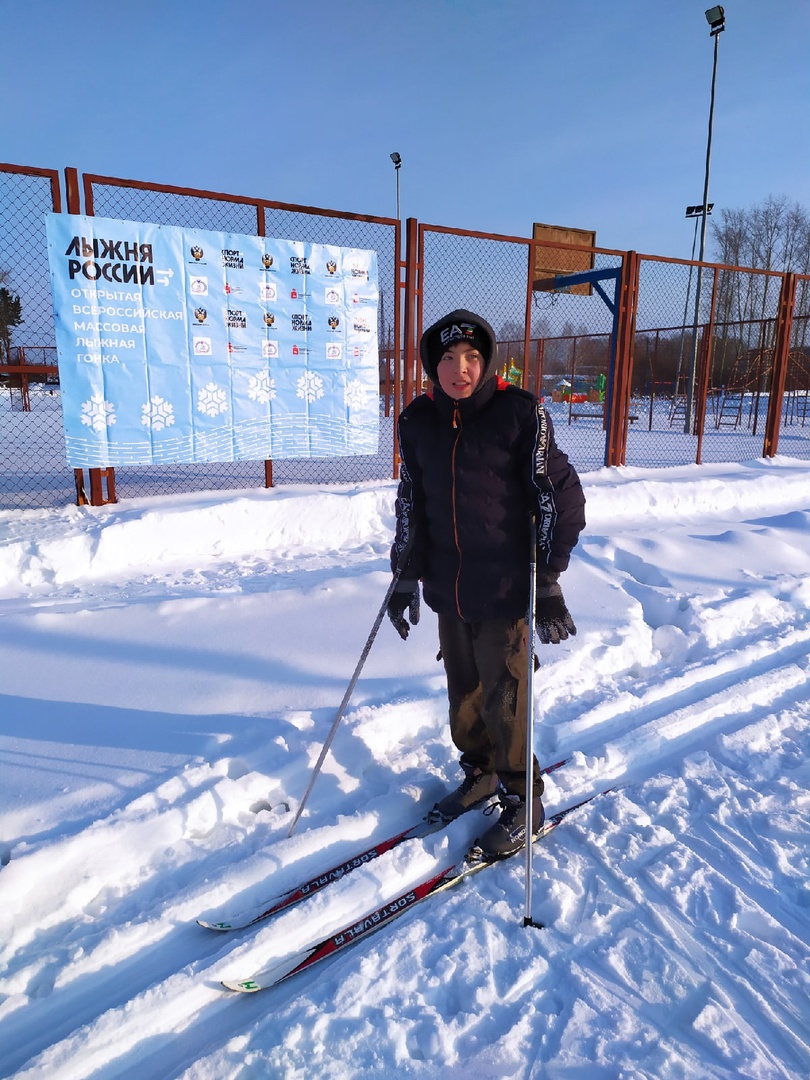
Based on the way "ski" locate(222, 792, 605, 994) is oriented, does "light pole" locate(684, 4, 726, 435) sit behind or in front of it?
behind

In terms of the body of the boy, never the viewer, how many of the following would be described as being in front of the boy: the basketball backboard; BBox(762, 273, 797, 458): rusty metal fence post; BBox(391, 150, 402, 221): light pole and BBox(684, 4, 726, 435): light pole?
0

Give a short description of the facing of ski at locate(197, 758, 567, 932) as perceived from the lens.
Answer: facing the viewer and to the left of the viewer

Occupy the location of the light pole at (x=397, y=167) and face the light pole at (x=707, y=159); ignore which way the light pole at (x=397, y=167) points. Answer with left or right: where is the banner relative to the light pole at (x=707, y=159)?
right

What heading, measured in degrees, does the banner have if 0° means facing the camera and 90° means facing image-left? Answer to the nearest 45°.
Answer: approximately 315°

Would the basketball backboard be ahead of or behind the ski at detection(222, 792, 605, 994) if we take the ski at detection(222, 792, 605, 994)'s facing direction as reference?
behind

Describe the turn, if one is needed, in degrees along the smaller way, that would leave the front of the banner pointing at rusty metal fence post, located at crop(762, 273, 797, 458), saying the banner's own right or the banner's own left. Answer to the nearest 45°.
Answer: approximately 45° to the banner's own left

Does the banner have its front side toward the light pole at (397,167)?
no

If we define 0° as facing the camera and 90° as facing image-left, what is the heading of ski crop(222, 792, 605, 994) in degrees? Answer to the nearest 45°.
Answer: approximately 45°

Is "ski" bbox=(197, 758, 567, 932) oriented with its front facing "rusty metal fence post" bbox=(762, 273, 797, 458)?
no

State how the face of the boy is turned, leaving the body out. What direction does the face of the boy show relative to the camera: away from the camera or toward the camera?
toward the camera

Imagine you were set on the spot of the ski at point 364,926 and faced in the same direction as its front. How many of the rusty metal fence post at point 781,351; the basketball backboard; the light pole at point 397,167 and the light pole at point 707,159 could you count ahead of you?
0

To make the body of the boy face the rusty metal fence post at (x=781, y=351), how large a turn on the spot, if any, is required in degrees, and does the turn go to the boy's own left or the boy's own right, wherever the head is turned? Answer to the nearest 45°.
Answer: approximately 180°
